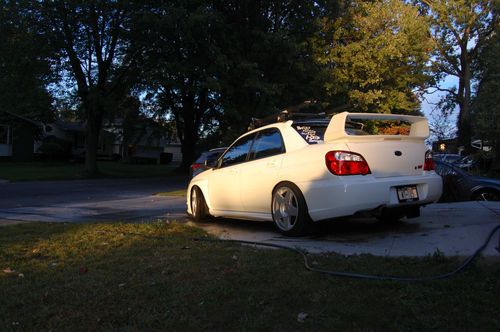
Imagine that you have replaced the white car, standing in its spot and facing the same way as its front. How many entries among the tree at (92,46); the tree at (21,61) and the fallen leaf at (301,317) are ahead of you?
2

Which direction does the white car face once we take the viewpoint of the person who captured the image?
facing away from the viewer and to the left of the viewer

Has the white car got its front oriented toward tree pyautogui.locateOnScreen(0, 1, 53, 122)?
yes

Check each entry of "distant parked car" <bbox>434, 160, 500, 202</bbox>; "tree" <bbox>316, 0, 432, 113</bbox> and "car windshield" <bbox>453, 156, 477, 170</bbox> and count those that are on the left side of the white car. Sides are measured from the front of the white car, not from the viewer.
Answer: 0

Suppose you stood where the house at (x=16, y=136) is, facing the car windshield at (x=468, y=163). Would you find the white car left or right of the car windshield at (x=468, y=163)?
right

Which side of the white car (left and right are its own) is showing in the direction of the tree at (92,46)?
front

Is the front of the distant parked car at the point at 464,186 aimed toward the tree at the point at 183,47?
no

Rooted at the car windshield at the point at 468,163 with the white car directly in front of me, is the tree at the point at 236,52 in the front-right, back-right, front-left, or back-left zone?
front-right

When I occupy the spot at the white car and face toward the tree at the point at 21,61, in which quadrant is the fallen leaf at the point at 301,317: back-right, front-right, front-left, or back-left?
back-left

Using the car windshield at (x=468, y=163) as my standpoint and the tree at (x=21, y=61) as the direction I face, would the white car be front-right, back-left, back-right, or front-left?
front-left

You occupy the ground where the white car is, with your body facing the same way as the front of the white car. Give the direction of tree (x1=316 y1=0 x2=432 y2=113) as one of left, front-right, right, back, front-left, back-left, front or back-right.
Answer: front-right
